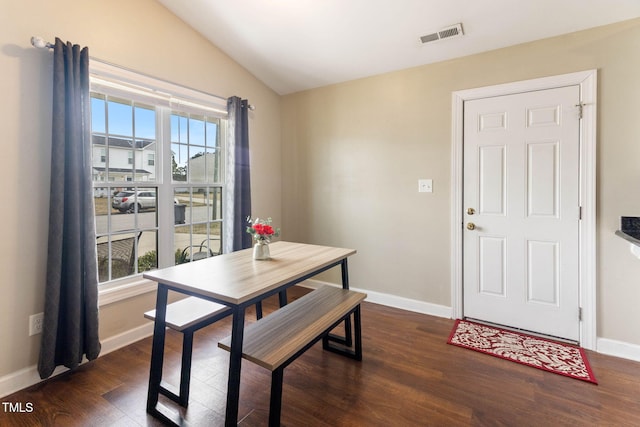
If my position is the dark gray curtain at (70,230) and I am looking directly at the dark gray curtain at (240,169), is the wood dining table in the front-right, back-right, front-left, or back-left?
front-right

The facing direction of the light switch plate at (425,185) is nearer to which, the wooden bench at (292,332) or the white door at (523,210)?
the wooden bench

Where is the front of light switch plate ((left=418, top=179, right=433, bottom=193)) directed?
toward the camera

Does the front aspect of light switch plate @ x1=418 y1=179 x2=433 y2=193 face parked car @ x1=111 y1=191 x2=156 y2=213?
no

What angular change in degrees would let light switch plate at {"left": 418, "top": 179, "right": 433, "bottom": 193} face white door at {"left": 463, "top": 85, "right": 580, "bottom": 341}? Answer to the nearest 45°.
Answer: approximately 90° to its left

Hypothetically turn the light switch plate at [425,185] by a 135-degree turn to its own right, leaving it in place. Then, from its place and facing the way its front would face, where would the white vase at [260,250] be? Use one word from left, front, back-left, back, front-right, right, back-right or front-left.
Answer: left

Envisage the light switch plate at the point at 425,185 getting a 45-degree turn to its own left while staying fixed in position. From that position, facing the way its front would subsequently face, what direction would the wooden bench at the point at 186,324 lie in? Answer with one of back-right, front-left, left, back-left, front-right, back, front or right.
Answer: right

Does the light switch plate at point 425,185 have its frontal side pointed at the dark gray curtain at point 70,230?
no

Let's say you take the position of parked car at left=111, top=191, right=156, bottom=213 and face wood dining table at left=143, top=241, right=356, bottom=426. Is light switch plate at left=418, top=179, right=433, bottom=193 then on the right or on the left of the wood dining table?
left

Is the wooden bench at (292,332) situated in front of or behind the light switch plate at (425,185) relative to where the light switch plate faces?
in front

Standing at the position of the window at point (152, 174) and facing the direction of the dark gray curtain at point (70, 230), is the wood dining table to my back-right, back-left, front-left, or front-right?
front-left

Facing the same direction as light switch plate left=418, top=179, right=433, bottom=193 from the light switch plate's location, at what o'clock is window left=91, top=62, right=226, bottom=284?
The window is roughly at 2 o'clock from the light switch plate.

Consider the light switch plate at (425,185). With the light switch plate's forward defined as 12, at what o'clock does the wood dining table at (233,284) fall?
The wood dining table is roughly at 1 o'clock from the light switch plate.

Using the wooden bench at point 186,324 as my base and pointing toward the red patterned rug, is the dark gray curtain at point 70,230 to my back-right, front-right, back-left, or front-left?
back-left
